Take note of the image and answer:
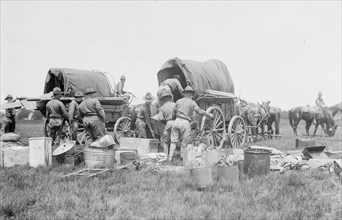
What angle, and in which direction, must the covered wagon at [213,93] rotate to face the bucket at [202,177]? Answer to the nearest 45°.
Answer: approximately 135° to its right

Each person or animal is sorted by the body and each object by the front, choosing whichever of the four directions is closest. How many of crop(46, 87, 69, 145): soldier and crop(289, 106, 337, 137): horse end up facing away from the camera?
1

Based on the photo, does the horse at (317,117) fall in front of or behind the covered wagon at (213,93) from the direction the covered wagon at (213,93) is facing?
in front

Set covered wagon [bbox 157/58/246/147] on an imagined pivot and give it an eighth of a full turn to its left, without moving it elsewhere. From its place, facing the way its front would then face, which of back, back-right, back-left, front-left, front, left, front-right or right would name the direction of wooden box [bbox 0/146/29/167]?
back-left

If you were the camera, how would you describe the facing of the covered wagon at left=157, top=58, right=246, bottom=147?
facing away from the viewer and to the right of the viewer

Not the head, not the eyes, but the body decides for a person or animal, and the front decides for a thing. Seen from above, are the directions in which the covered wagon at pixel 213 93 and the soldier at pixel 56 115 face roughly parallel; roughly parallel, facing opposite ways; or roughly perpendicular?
roughly perpendicular

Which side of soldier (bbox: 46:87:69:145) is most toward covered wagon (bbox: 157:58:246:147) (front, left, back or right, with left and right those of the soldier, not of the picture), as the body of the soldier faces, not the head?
right

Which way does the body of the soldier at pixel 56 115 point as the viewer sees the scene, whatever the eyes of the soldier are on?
away from the camera

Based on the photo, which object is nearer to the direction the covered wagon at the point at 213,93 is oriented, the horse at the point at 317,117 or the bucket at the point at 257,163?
the horse

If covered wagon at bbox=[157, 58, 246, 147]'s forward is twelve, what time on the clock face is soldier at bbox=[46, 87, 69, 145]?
The soldier is roughly at 7 o'clock from the covered wagon.
